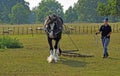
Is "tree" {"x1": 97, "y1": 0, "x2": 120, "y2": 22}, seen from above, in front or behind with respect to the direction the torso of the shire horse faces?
behind

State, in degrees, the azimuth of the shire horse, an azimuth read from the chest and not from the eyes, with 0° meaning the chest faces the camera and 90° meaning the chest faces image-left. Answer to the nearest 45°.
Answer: approximately 0°
